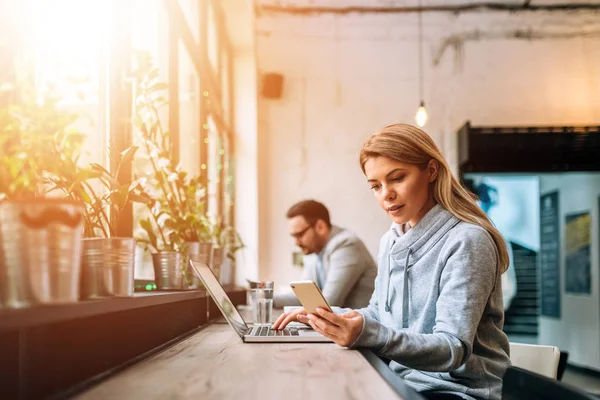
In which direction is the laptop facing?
to the viewer's right

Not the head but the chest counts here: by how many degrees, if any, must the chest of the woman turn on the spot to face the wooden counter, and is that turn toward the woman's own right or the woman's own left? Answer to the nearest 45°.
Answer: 0° — they already face it

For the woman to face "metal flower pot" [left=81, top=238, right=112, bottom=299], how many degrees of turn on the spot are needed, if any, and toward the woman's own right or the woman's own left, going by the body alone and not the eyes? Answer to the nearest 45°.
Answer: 0° — they already face it

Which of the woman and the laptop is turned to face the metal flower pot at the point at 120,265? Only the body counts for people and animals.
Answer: the woman

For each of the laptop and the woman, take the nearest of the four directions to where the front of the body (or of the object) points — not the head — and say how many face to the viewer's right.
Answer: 1

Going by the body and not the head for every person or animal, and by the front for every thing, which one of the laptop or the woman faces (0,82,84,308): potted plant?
the woman

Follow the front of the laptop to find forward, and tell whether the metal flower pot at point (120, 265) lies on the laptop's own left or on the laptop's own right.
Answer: on the laptop's own right

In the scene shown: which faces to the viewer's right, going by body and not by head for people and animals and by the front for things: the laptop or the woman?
the laptop

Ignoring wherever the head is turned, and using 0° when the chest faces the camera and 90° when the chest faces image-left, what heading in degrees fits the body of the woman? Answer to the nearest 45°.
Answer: approximately 45°

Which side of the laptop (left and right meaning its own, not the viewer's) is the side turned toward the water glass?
left
